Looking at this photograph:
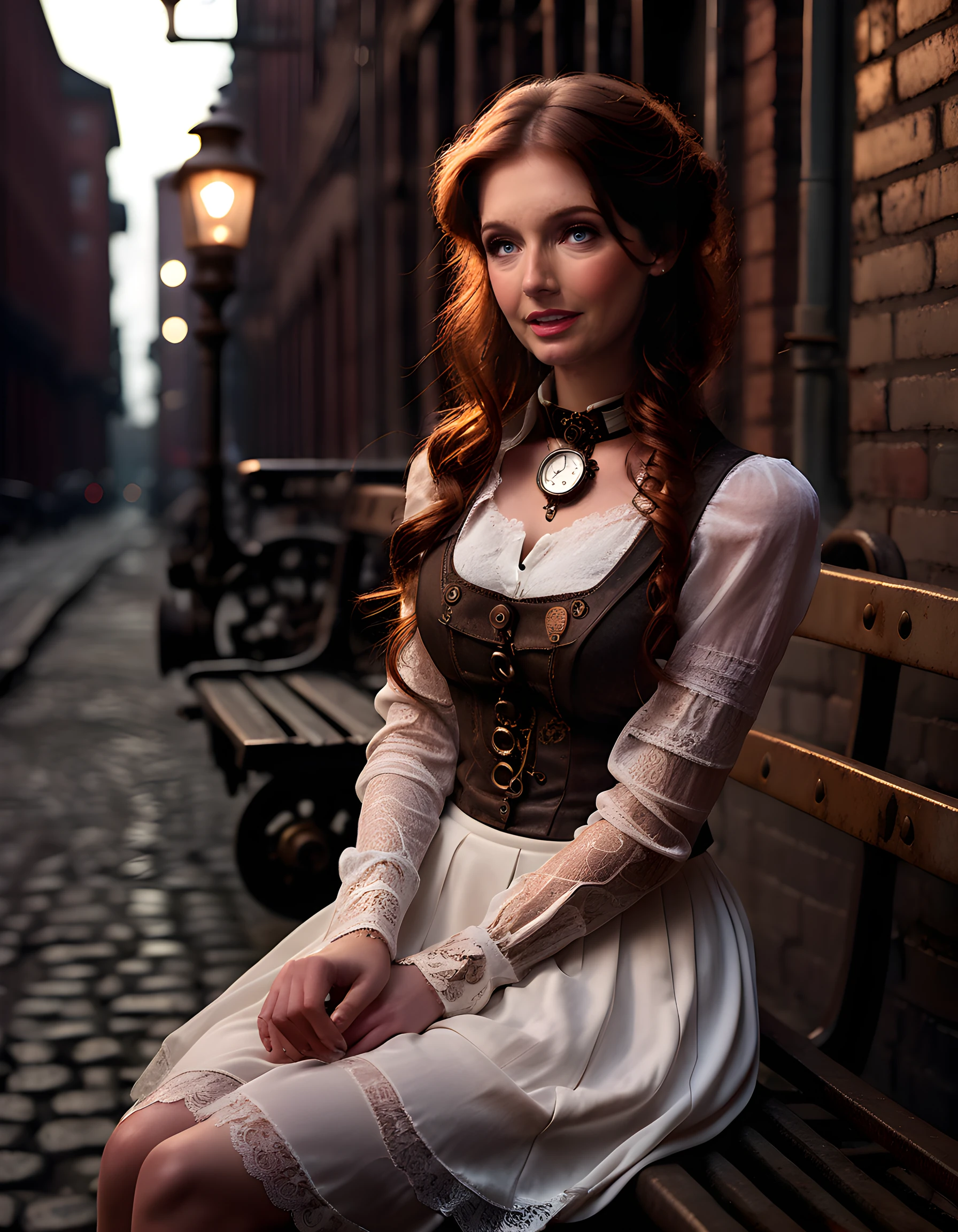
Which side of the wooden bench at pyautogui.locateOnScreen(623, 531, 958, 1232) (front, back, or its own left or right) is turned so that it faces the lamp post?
right

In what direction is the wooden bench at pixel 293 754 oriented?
to the viewer's left

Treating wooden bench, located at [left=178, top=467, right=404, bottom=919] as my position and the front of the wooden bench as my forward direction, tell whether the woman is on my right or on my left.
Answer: on my left

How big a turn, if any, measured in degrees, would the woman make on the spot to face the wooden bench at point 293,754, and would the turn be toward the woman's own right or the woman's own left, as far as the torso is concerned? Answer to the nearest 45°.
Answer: approximately 135° to the woman's own right

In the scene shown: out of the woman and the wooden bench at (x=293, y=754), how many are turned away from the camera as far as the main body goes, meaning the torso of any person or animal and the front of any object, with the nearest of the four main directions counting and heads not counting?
0

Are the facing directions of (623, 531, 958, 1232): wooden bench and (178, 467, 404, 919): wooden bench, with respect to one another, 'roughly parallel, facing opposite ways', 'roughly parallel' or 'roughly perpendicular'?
roughly parallel

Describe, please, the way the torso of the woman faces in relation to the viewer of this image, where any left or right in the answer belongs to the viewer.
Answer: facing the viewer and to the left of the viewer

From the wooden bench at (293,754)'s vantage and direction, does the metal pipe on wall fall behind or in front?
behind

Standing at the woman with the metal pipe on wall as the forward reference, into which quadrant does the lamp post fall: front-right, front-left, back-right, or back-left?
front-left

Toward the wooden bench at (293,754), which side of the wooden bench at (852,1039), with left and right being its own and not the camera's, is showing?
right

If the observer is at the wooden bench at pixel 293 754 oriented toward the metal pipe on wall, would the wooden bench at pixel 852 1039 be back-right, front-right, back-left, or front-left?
front-right
